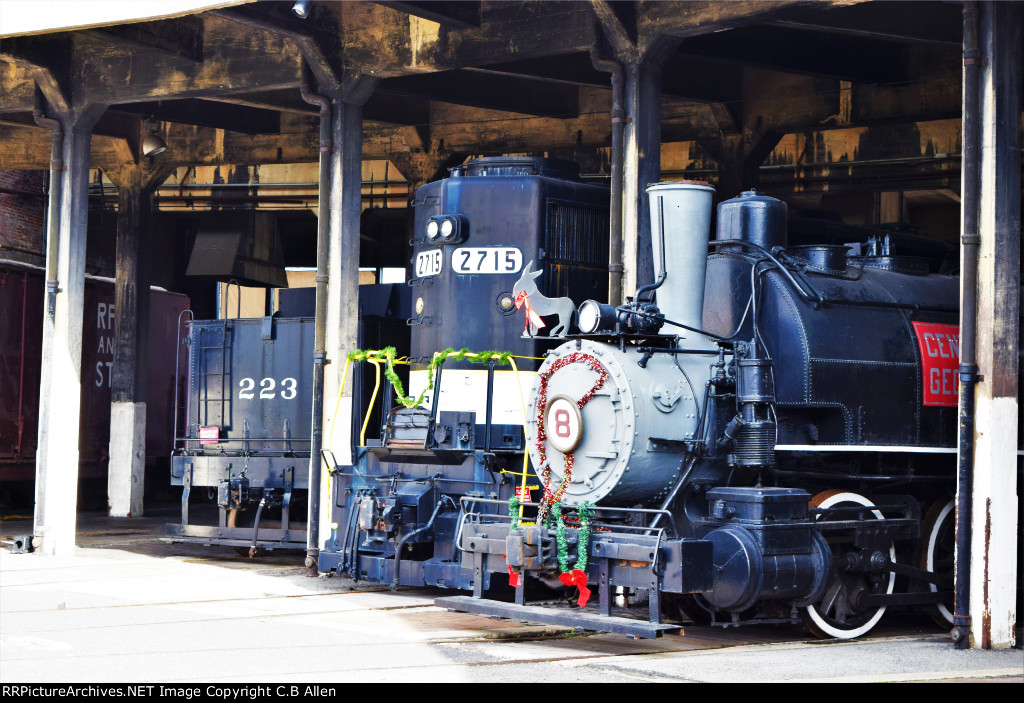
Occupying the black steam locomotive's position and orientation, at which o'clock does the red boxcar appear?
The red boxcar is roughly at 3 o'clock from the black steam locomotive.

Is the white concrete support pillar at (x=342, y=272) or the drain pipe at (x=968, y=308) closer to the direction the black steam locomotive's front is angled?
the white concrete support pillar

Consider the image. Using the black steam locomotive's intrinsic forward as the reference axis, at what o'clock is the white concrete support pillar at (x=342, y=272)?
The white concrete support pillar is roughly at 3 o'clock from the black steam locomotive.

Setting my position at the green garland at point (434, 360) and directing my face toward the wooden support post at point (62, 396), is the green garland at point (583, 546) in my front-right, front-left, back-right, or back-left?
back-left

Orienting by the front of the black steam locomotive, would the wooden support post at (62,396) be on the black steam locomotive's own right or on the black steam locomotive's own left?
on the black steam locomotive's own right

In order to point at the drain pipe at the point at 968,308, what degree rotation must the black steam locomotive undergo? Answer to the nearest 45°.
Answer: approximately 135° to its left

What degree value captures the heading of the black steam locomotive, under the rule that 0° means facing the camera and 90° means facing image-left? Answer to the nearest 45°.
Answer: approximately 45°

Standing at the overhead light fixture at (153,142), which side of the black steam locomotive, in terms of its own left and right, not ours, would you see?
right
